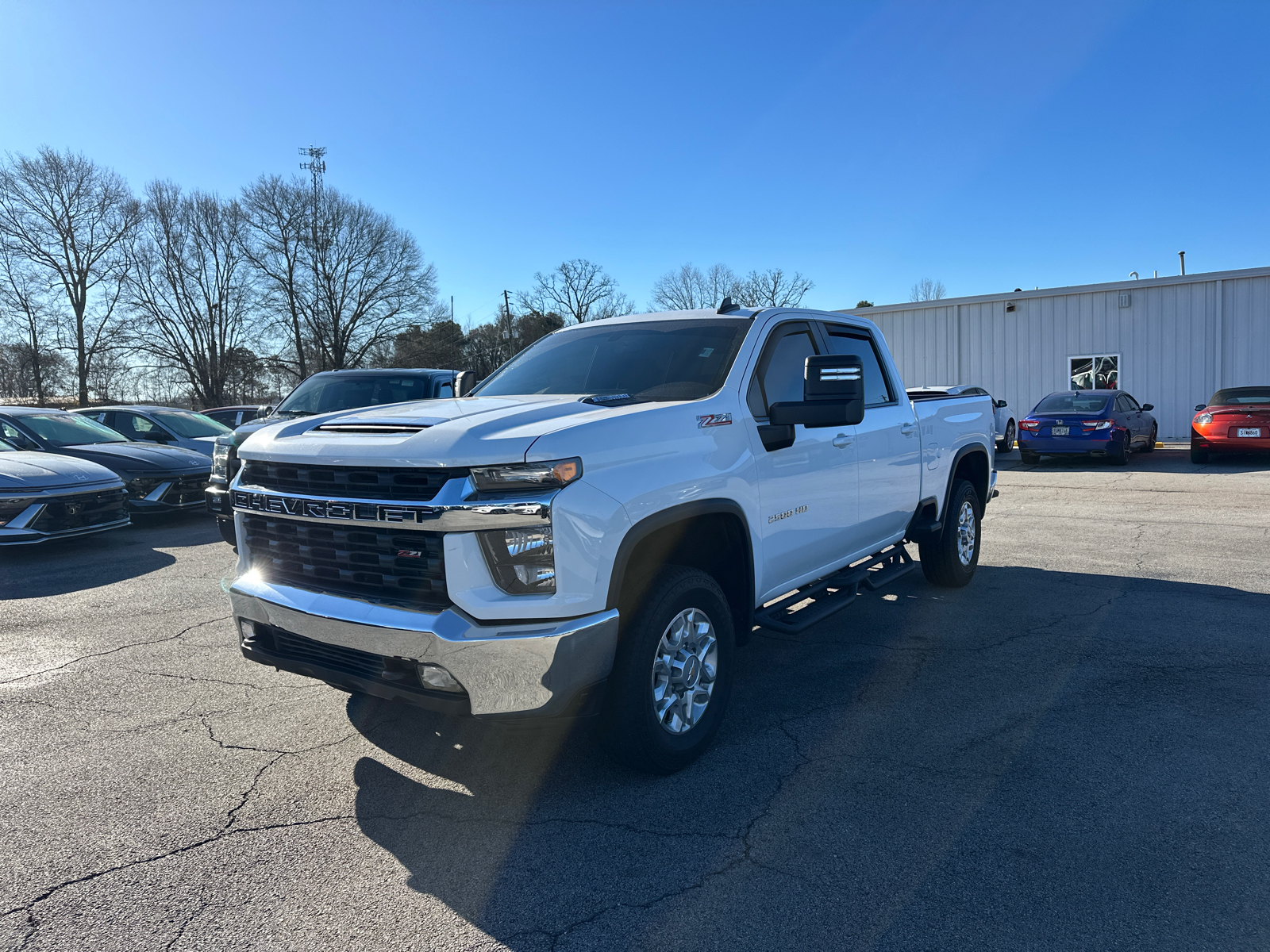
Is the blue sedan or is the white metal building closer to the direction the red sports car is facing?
the white metal building

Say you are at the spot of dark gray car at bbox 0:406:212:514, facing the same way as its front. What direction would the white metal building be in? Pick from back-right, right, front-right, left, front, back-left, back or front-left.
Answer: front-left

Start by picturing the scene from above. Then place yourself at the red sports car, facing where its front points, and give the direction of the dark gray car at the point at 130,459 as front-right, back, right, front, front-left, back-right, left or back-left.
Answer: back-left

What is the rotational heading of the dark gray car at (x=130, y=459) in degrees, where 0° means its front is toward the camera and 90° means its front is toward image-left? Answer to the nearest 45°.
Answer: approximately 315°

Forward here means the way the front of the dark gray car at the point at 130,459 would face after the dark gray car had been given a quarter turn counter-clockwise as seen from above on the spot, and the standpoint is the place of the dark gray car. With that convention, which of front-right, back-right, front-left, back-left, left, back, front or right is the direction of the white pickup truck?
back-right

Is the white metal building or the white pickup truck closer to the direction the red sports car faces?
the white metal building

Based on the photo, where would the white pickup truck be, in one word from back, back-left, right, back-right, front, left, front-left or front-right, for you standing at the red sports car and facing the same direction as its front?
back

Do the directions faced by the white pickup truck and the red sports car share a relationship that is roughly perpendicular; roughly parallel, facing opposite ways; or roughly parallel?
roughly parallel, facing opposite ways

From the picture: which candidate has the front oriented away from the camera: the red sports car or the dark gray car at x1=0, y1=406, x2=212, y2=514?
the red sports car

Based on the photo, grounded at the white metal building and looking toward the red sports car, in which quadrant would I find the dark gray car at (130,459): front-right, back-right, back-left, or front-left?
front-right

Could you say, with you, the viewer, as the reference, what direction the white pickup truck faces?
facing the viewer and to the left of the viewer

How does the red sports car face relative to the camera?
away from the camera

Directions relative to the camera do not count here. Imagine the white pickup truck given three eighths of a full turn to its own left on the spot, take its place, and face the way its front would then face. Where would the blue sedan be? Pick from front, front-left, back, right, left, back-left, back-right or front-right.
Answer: front-left

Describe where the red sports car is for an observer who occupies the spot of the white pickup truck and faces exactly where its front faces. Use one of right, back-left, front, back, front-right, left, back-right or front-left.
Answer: back
